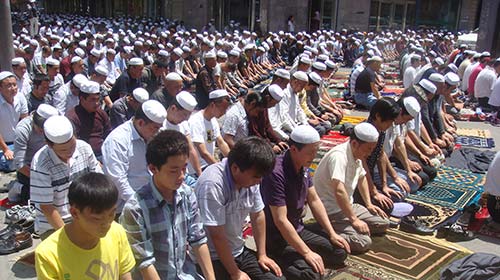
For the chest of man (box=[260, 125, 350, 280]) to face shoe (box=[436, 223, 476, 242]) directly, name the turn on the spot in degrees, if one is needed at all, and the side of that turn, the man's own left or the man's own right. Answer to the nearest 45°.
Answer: approximately 90° to the man's own left

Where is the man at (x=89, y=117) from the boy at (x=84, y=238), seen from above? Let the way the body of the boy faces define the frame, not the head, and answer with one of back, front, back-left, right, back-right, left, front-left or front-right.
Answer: back-left

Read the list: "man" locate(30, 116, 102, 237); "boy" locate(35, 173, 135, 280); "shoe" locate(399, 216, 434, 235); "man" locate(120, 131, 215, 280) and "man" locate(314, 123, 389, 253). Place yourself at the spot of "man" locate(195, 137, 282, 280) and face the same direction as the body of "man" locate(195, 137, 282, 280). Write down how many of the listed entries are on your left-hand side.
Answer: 2
